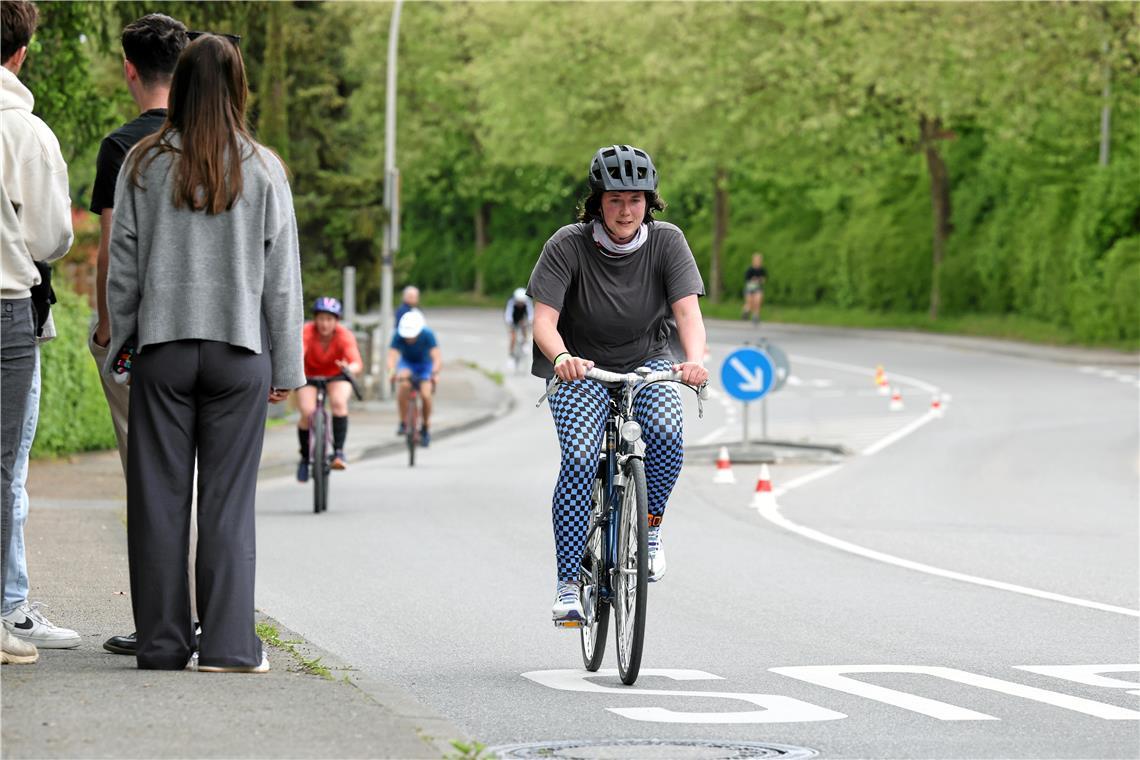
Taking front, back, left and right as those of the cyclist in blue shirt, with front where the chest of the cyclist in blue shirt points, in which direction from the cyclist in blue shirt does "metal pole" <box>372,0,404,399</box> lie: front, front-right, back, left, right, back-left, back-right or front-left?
back

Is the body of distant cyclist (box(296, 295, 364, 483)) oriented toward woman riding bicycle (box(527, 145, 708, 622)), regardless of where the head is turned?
yes

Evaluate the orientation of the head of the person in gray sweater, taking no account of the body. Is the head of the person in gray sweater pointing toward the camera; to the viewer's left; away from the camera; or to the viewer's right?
away from the camera

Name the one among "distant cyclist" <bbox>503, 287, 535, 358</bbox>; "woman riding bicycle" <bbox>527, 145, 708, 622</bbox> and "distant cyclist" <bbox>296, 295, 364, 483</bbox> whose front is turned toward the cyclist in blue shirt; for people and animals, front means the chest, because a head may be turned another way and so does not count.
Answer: "distant cyclist" <bbox>503, 287, 535, 358</bbox>

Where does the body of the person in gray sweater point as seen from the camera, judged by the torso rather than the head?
away from the camera

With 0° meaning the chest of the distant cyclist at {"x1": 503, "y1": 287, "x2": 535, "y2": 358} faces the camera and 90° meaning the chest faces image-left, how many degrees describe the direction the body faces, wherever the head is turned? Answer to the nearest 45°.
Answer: approximately 0°

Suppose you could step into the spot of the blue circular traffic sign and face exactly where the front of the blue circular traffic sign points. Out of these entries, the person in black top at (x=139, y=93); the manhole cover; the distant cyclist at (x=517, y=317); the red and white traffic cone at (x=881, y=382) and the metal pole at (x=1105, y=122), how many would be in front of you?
2

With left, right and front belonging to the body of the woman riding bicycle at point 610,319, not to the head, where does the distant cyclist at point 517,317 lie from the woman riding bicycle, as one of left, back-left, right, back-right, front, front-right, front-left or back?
back

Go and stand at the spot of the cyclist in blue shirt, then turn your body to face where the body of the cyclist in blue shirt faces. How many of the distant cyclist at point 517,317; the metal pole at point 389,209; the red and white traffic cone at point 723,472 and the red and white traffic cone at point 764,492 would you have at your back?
2

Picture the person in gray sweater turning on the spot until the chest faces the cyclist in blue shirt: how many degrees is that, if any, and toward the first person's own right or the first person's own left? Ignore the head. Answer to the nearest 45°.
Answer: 0° — they already face them
